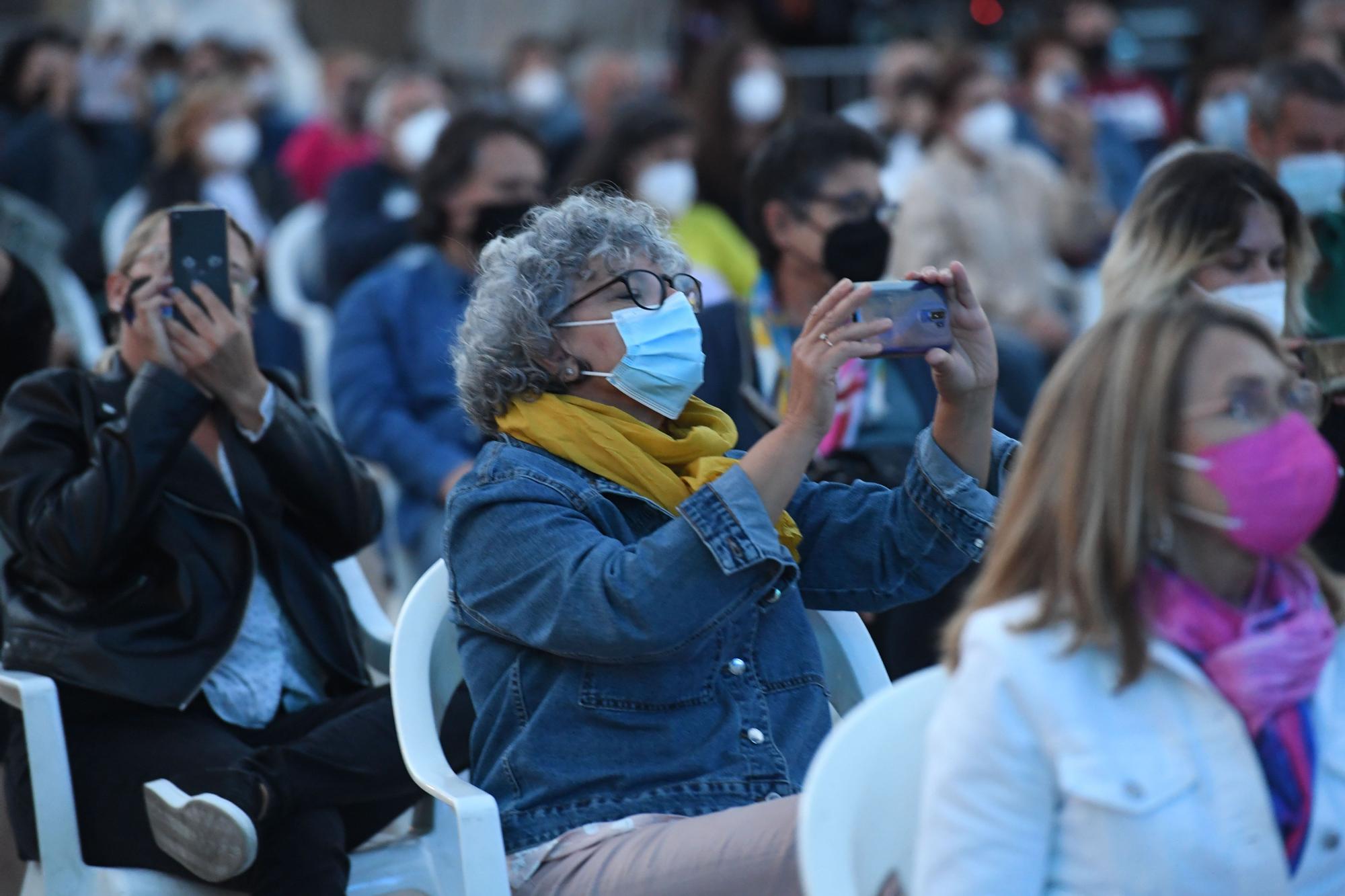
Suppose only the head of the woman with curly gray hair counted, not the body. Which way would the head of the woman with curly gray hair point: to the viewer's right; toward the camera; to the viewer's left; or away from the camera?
to the viewer's right

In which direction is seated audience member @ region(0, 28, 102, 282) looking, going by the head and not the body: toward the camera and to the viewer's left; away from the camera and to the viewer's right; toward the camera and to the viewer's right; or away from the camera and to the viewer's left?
toward the camera and to the viewer's right

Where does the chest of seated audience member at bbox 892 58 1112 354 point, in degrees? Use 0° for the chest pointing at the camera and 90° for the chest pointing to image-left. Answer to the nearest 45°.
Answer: approximately 315°

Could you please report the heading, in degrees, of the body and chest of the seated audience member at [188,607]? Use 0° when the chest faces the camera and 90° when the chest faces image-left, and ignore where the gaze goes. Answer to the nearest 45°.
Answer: approximately 315°

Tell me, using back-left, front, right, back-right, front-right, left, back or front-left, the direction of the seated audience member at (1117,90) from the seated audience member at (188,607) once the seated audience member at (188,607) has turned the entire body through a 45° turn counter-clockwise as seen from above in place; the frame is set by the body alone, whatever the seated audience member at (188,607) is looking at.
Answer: front-left

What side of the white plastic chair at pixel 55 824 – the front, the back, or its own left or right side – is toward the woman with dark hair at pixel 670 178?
left

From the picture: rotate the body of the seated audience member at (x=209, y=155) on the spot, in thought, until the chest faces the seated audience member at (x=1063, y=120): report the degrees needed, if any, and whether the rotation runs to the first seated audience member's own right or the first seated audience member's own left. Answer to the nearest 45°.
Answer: approximately 45° to the first seated audience member's own left

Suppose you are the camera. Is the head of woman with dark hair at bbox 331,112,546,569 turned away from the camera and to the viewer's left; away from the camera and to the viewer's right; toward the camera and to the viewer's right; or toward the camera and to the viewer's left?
toward the camera and to the viewer's right

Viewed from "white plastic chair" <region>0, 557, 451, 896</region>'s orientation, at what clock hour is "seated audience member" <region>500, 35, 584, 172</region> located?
The seated audience member is roughly at 8 o'clock from the white plastic chair.

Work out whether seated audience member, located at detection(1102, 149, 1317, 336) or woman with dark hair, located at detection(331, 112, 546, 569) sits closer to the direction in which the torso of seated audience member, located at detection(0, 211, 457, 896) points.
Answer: the seated audience member
